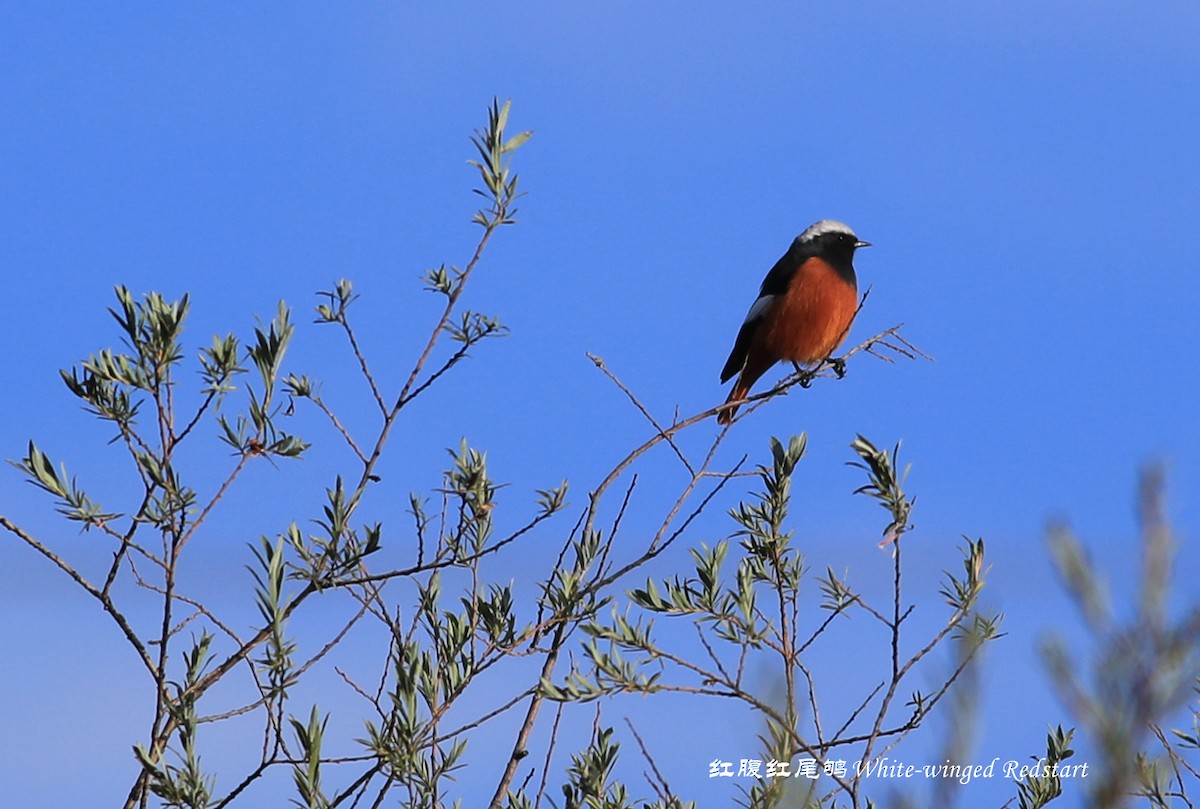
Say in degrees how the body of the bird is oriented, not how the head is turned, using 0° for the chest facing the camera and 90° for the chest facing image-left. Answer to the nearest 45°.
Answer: approximately 315°
